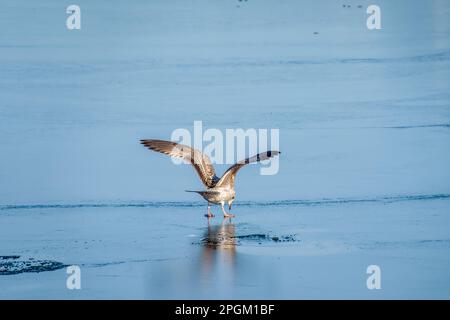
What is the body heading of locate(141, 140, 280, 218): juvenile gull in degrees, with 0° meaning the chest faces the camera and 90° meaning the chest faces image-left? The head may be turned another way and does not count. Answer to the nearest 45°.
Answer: approximately 225°
